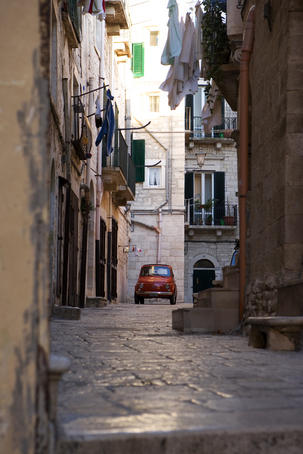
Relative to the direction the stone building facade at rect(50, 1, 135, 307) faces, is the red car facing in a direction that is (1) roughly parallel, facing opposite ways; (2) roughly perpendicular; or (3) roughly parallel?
roughly perpendicular

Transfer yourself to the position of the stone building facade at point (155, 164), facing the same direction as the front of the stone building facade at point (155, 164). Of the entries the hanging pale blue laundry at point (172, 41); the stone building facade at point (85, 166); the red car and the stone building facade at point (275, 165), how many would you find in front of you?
4

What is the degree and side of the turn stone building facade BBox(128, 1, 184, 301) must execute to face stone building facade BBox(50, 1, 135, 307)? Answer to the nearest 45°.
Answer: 0° — it already faces it

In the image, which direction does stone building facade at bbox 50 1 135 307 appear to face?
to the viewer's right

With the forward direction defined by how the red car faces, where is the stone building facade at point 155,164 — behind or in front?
behind

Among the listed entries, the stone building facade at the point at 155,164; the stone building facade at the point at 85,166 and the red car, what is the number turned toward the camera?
2

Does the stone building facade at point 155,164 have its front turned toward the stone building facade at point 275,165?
yes

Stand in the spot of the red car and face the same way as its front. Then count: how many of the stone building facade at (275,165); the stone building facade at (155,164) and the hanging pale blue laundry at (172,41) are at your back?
1

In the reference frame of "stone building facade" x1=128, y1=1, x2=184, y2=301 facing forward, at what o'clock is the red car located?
The red car is roughly at 12 o'clock from the stone building facade.

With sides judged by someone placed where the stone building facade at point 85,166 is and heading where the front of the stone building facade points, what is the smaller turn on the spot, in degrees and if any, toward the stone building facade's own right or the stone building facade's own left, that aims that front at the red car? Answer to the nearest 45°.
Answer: approximately 45° to the stone building facade's own left
